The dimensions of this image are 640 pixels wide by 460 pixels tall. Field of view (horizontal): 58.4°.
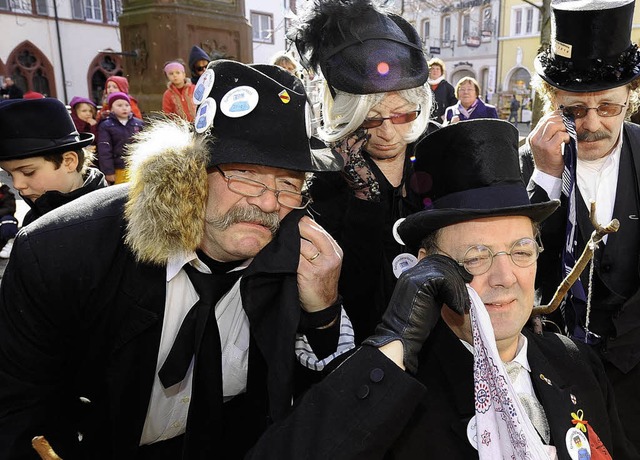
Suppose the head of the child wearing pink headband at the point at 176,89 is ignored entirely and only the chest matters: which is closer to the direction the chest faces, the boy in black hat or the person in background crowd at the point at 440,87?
the boy in black hat

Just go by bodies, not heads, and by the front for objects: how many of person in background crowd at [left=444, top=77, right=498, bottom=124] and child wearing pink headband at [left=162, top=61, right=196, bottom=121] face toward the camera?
2

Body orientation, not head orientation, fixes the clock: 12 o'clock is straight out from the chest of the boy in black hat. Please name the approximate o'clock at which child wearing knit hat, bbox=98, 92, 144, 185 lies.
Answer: The child wearing knit hat is roughly at 5 o'clock from the boy in black hat.

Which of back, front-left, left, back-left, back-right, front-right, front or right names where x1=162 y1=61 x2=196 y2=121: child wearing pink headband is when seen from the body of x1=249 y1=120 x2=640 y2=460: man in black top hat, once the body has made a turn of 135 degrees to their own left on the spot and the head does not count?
front-left

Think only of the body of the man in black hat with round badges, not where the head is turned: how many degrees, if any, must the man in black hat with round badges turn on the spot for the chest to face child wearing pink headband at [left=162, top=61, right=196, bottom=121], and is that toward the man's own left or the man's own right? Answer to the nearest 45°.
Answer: approximately 135° to the man's own left

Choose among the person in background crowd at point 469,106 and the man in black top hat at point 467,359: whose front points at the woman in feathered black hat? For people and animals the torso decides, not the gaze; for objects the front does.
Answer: the person in background crowd
